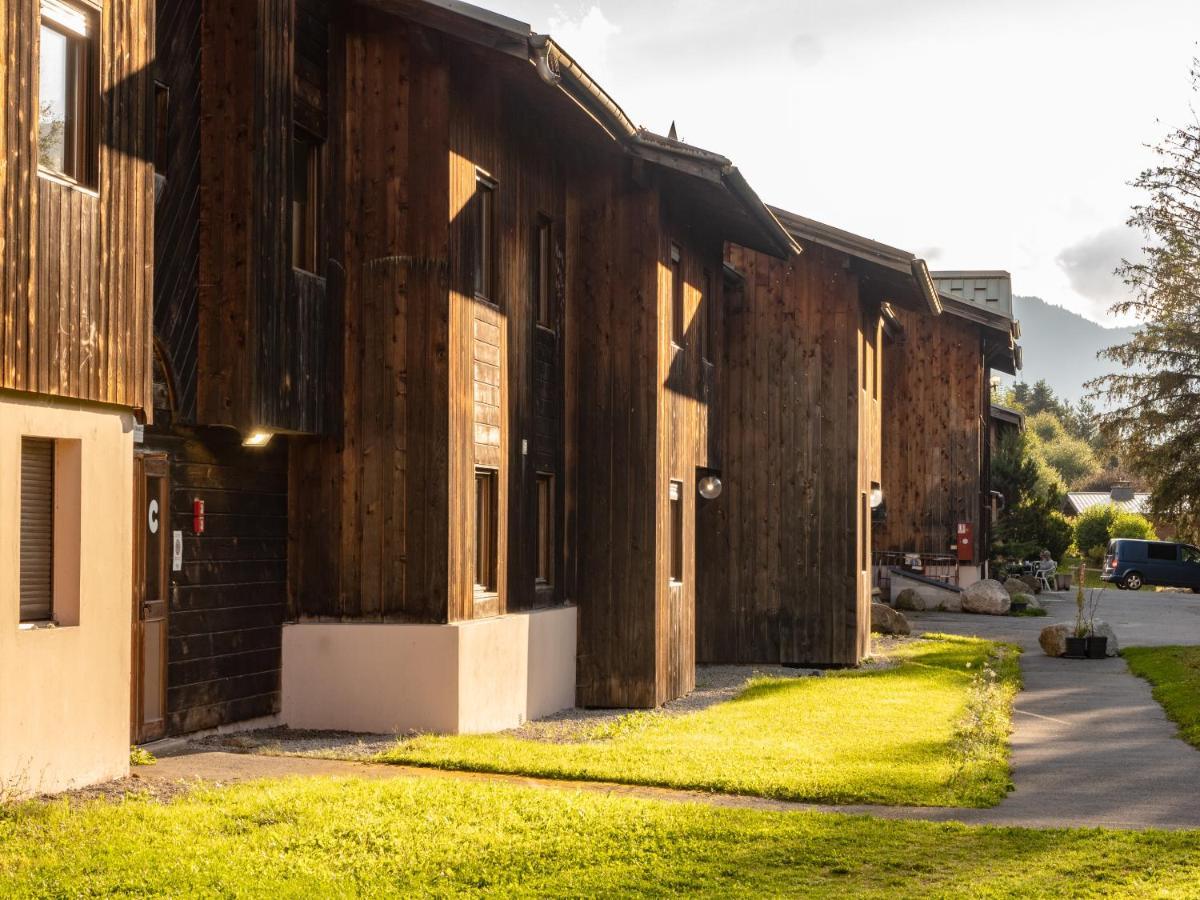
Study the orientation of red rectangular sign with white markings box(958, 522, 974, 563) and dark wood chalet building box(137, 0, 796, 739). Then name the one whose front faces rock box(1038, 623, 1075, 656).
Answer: the red rectangular sign with white markings

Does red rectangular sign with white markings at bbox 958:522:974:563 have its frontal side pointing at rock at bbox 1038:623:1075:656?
yes

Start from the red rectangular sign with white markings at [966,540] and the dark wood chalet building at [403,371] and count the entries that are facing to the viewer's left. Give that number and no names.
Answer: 0

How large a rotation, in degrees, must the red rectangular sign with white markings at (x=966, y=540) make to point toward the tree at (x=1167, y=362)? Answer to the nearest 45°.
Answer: approximately 90° to its left

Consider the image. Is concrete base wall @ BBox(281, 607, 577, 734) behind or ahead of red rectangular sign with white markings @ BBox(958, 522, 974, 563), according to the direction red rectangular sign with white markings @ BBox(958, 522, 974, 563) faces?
ahead

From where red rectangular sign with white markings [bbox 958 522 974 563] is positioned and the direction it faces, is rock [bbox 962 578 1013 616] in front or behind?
in front
